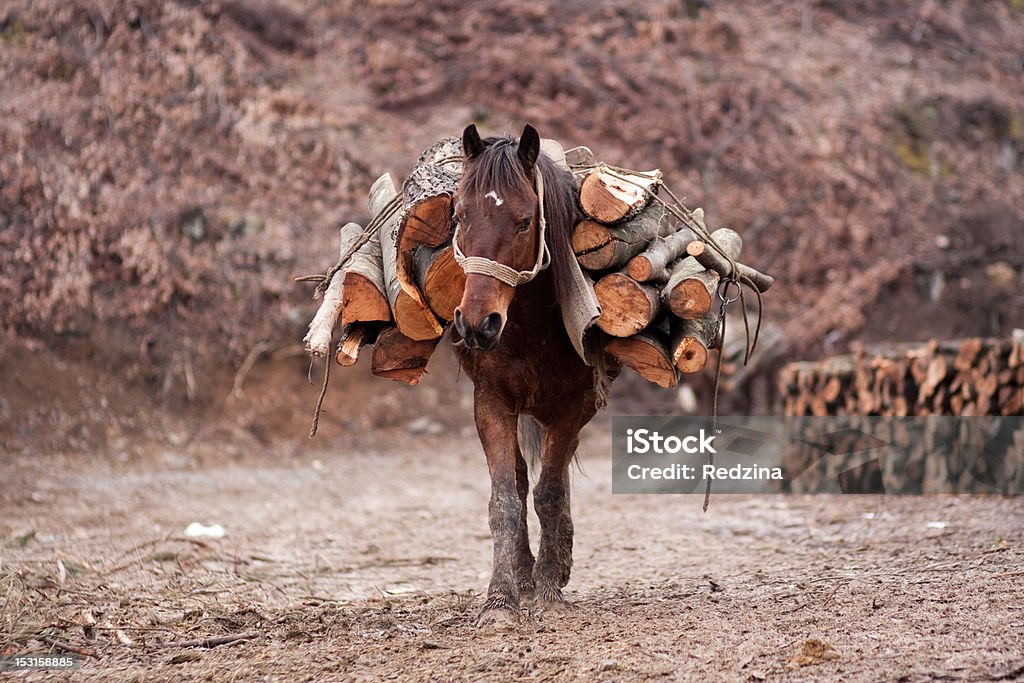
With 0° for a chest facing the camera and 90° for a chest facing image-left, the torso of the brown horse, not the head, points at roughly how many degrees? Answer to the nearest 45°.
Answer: approximately 0°

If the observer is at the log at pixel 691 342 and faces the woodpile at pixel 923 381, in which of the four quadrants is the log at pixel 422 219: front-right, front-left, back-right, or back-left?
back-left

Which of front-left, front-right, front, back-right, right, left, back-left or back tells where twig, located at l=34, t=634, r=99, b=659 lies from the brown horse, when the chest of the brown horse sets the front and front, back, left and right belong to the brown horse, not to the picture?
right
